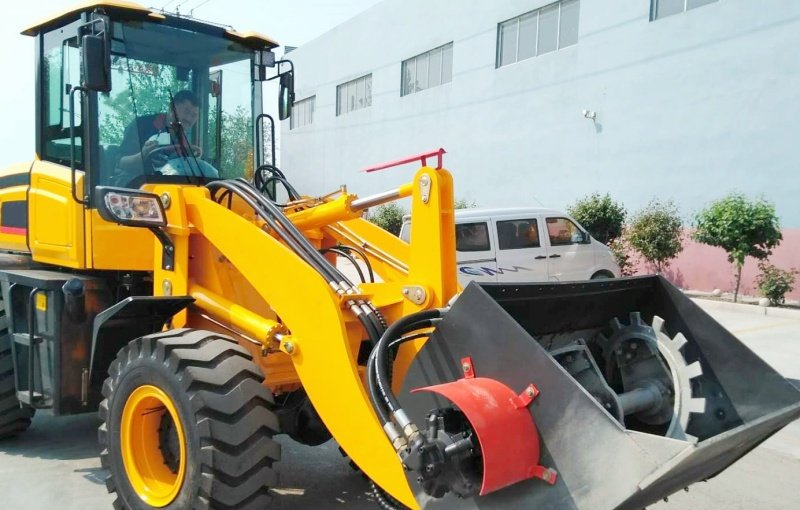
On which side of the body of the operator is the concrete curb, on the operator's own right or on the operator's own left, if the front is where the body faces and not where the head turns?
on the operator's own left

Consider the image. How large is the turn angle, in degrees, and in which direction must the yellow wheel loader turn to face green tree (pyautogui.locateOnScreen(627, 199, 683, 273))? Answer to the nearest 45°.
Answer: approximately 90° to its left

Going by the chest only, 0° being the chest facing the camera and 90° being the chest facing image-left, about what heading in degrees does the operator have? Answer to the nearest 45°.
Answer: approximately 315°

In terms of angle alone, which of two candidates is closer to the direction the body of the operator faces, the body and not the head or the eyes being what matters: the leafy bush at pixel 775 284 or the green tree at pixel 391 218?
the leafy bush

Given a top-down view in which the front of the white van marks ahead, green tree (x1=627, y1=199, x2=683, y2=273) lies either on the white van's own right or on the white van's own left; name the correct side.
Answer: on the white van's own left

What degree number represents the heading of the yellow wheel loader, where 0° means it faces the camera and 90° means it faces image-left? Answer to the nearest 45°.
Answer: approximately 315°

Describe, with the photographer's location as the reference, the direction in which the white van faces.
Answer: facing to the right of the viewer
